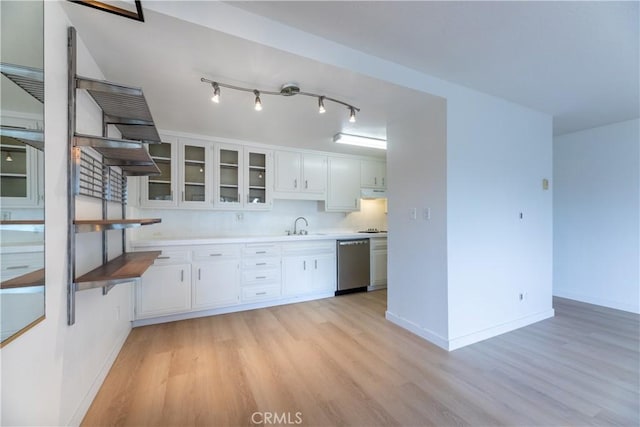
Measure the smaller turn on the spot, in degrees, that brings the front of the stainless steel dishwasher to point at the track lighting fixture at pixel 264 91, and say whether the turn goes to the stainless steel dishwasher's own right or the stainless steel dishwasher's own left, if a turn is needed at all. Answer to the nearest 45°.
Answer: approximately 45° to the stainless steel dishwasher's own right

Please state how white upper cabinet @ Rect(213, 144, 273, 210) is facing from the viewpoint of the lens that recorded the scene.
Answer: facing the viewer

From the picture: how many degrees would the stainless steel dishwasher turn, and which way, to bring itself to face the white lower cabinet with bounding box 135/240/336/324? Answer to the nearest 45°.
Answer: approximately 90° to its right

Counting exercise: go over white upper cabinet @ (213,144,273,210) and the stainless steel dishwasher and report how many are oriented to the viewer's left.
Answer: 0

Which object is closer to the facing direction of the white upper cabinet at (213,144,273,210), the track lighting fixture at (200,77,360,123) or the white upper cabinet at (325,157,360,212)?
the track lighting fixture

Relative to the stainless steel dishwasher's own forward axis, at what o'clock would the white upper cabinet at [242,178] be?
The white upper cabinet is roughly at 4 o'clock from the stainless steel dishwasher.

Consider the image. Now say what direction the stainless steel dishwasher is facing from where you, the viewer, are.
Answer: facing the viewer and to the right of the viewer

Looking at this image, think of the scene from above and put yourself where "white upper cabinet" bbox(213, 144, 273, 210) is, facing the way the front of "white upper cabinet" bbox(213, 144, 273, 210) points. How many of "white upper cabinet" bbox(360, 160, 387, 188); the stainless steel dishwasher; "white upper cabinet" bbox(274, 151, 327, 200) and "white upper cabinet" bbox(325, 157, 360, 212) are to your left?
4

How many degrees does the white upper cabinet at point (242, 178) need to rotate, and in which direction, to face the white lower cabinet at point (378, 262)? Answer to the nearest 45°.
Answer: approximately 90° to its left
